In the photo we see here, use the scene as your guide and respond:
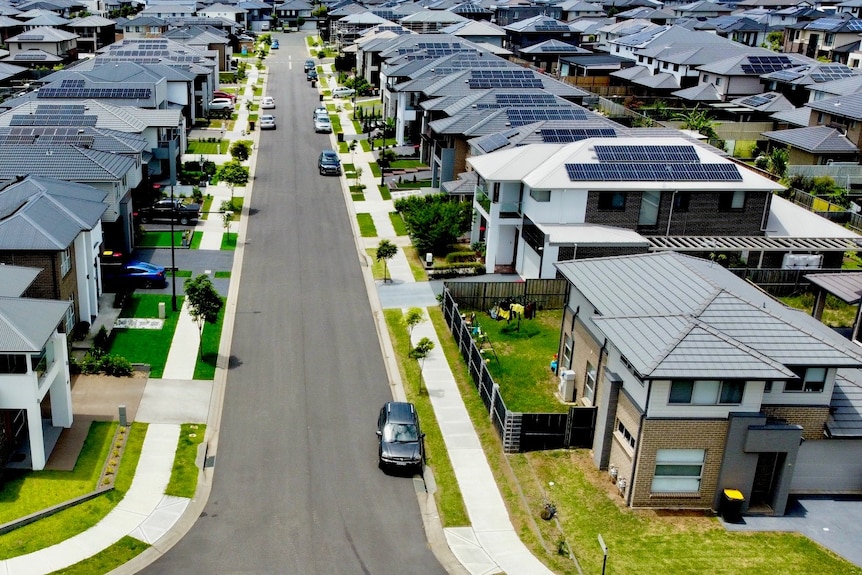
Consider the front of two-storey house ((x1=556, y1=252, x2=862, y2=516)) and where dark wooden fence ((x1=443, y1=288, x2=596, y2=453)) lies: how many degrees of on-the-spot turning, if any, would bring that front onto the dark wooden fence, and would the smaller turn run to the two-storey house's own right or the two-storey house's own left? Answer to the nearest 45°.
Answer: approximately 90° to the two-storey house's own right

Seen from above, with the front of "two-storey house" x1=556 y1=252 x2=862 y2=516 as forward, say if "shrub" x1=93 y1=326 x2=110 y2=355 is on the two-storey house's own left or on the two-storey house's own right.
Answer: on the two-storey house's own right

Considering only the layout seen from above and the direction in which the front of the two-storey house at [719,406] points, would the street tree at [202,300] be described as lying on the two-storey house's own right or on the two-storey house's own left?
on the two-storey house's own right

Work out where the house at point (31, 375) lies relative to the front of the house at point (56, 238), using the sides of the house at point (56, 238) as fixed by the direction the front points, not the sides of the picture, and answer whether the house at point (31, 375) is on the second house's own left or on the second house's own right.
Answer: on the second house's own right

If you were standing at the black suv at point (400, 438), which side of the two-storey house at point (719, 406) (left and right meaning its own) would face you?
right

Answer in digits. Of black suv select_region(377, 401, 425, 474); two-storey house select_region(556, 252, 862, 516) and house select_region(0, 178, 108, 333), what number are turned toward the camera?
2

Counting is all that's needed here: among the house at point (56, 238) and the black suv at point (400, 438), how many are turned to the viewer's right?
1

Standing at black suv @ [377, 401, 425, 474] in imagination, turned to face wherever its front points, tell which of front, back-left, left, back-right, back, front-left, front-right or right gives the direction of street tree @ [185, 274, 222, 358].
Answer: back-right

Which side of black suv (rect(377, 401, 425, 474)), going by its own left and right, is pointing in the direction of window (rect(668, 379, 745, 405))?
left

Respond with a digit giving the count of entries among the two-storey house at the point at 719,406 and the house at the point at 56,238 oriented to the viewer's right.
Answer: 1

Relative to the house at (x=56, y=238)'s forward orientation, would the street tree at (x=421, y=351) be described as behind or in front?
in front

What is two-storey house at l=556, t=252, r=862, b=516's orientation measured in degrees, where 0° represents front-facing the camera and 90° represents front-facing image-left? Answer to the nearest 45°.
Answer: approximately 0°

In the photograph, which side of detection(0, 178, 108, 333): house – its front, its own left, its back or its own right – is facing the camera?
right

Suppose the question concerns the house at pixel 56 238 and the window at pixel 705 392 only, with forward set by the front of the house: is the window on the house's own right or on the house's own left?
on the house's own right

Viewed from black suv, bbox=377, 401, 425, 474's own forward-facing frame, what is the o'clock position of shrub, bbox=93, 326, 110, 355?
The shrub is roughly at 4 o'clock from the black suv.

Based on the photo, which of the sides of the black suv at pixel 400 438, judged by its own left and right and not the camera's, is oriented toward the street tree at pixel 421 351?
back

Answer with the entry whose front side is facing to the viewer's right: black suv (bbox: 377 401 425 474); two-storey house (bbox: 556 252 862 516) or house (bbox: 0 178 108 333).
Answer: the house
